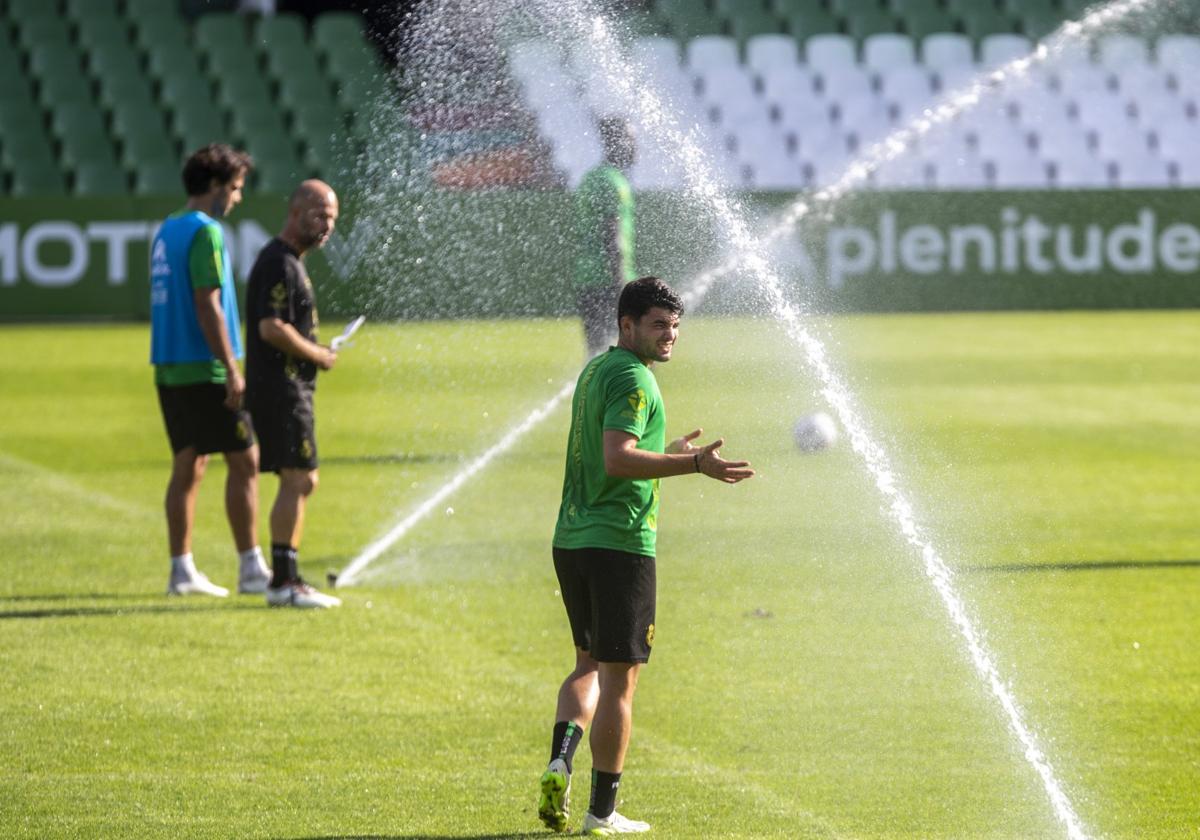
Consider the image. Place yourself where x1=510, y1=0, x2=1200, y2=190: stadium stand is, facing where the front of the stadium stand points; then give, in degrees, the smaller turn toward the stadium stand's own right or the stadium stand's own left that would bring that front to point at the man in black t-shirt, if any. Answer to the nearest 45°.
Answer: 0° — it already faces them

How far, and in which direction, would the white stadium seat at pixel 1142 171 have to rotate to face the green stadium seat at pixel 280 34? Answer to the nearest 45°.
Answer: approximately 90° to its right

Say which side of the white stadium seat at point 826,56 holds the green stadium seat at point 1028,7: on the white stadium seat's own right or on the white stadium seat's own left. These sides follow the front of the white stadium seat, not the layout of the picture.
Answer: on the white stadium seat's own left

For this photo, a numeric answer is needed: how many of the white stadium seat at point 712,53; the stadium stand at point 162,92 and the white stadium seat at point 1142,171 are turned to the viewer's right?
0

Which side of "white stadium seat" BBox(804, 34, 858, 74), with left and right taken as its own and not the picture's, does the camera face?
front

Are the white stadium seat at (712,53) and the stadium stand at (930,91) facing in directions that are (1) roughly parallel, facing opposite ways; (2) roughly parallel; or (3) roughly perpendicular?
roughly parallel

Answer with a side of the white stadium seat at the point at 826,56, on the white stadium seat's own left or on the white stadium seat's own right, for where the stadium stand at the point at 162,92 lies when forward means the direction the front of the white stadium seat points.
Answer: on the white stadium seat's own right

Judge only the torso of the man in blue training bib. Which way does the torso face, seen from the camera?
to the viewer's right

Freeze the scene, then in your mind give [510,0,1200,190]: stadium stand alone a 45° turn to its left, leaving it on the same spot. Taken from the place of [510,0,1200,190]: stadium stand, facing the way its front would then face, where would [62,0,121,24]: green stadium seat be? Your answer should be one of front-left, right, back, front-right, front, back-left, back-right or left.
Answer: back-right

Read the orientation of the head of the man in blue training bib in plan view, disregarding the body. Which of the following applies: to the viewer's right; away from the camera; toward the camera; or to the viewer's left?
to the viewer's right

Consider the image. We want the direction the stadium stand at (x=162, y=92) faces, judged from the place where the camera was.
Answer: facing the viewer

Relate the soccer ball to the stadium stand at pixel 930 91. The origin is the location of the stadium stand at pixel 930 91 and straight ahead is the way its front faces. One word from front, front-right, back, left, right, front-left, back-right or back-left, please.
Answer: front

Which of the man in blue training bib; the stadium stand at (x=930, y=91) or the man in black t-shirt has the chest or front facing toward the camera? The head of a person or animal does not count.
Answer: the stadium stand

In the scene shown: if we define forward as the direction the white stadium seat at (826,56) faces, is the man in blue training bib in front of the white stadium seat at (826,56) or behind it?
in front
